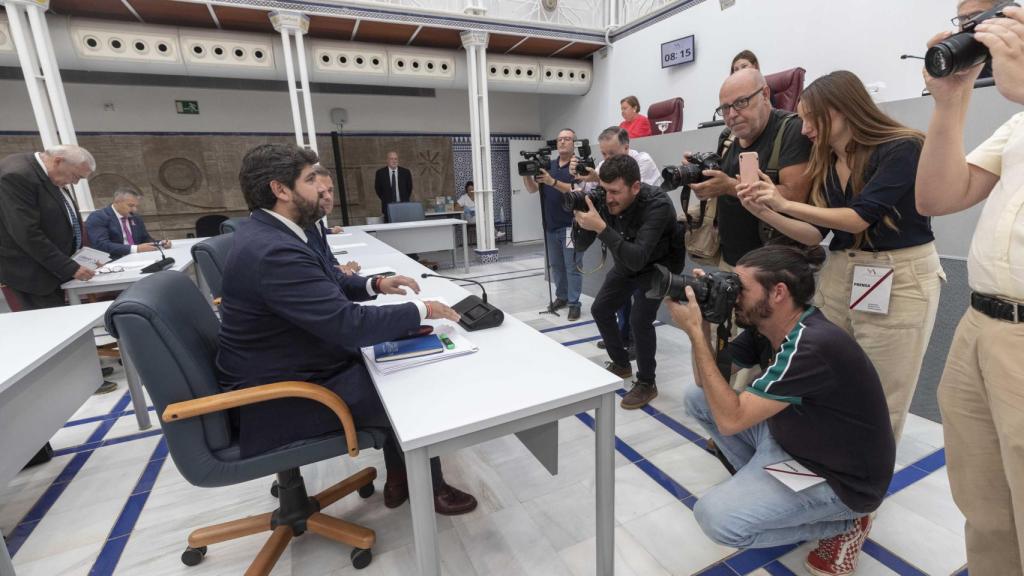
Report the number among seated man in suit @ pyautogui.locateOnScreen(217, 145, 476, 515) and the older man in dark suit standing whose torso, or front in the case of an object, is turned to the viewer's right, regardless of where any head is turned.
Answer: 2

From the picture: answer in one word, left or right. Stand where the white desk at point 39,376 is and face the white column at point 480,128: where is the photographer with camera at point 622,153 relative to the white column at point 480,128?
right

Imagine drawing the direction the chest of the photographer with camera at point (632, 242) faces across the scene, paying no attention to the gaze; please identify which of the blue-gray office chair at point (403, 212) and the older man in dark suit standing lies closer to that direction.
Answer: the older man in dark suit standing

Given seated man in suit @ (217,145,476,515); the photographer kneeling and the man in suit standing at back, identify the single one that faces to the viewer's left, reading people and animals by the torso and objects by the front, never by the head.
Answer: the photographer kneeling

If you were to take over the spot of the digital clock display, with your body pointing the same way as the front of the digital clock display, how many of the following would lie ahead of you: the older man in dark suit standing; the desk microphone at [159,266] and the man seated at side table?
3

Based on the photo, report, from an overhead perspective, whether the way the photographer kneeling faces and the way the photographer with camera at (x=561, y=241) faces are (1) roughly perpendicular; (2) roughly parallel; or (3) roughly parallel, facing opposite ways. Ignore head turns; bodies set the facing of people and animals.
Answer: roughly perpendicular

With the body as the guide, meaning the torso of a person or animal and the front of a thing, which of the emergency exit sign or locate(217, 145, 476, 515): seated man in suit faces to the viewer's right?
the seated man in suit

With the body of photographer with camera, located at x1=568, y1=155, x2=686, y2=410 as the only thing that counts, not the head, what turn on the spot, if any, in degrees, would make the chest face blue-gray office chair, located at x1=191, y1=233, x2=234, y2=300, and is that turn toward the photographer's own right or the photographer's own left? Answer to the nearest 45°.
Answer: approximately 45° to the photographer's own right

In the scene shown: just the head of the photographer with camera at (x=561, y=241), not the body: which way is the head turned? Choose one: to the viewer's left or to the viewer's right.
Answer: to the viewer's left

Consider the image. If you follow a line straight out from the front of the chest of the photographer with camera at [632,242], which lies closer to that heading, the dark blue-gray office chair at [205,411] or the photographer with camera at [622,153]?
the dark blue-gray office chair

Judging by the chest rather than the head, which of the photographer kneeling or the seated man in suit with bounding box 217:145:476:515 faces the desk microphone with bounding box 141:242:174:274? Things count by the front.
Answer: the photographer kneeling

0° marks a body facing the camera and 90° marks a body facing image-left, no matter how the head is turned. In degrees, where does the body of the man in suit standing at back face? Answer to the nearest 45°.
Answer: approximately 0°

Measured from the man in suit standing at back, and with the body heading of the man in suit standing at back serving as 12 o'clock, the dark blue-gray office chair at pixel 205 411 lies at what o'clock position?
The dark blue-gray office chair is roughly at 12 o'clock from the man in suit standing at back.

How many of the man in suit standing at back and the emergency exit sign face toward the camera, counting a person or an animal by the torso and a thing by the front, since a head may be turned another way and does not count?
2

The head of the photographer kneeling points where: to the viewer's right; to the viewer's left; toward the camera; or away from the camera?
to the viewer's left

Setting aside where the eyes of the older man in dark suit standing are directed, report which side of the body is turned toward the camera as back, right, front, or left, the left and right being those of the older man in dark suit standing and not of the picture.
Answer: right

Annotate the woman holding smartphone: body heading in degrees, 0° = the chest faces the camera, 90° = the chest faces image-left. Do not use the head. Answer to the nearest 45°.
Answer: approximately 45°

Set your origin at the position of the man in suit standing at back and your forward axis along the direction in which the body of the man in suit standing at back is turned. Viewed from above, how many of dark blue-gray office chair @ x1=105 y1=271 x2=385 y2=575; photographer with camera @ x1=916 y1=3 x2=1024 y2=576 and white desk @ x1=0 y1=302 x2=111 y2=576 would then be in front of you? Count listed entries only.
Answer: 3

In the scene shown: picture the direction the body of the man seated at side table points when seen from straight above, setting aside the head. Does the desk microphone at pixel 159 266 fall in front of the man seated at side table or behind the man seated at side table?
in front

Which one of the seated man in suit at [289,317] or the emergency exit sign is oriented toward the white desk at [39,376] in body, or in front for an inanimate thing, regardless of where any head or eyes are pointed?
the emergency exit sign

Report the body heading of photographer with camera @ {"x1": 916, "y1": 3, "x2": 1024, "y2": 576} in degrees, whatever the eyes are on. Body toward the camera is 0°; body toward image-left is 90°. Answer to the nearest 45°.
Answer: approximately 45°

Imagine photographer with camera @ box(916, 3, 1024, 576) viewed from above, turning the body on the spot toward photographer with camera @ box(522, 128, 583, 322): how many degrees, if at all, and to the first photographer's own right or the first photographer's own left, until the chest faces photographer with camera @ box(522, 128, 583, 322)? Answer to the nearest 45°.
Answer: approximately 90° to the first photographer's own right
